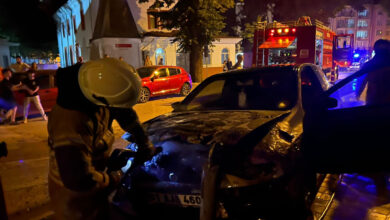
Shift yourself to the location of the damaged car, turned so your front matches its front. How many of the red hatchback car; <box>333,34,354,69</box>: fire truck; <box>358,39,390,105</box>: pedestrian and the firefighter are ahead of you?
1

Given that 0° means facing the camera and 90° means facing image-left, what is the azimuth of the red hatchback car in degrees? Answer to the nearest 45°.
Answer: approximately 45°

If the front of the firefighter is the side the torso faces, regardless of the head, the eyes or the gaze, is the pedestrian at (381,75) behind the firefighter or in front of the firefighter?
in front

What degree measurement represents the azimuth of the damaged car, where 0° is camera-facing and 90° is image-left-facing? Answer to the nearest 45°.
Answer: approximately 45°

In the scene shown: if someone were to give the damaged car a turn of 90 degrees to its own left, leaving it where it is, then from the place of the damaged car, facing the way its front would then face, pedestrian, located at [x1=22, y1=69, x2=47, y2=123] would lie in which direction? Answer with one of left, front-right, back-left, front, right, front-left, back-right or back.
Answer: back

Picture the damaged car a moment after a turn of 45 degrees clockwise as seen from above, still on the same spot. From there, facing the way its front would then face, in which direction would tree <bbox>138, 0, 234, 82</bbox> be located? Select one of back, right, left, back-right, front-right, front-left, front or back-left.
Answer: right

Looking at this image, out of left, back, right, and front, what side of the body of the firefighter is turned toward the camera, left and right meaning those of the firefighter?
right

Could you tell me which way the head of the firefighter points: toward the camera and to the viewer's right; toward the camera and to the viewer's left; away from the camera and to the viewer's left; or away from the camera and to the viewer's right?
away from the camera and to the viewer's right

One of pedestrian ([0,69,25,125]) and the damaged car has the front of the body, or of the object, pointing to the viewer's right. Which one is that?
the pedestrian

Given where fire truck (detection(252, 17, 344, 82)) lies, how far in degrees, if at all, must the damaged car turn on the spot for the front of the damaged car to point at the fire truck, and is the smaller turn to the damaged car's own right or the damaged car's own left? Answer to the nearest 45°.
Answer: approximately 135° to the damaged car's own right
